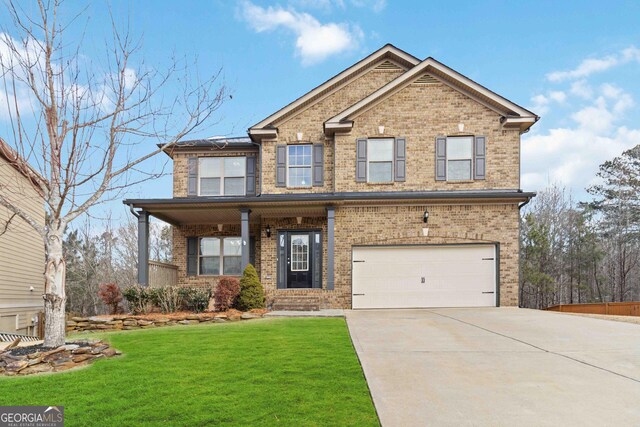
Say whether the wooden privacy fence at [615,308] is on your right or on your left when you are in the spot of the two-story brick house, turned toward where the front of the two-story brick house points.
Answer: on your left

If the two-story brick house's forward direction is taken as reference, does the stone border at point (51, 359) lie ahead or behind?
ahead

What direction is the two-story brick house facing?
toward the camera

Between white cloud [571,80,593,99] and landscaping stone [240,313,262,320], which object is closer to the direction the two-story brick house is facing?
the landscaping stone

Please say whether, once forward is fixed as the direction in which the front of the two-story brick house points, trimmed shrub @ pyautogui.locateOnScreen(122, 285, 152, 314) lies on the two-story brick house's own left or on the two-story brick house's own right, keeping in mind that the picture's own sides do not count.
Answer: on the two-story brick house's own right

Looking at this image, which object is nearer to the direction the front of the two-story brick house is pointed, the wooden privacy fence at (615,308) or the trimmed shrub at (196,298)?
the trimmed shrub

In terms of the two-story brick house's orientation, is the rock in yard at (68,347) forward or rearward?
forward

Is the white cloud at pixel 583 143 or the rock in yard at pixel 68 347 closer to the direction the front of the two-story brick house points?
the rock in yard
